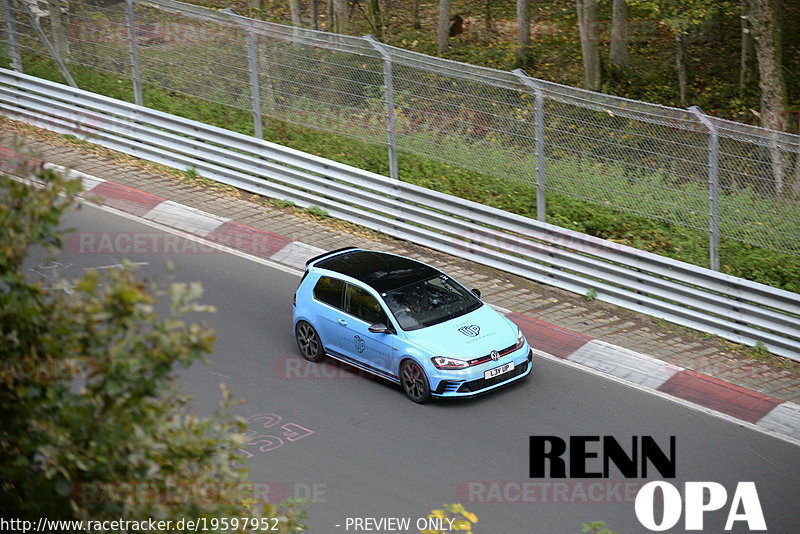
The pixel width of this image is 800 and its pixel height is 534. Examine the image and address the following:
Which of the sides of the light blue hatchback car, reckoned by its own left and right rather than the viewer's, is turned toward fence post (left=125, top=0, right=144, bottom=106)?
back

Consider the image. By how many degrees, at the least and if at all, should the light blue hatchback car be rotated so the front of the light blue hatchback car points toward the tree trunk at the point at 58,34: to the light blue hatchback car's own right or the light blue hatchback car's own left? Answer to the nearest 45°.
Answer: approximately 180°

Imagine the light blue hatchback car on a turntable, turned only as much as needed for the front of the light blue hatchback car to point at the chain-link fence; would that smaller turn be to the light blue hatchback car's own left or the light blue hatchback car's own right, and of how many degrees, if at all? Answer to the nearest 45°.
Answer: approximately 135° to the light blue hatchback car's own left

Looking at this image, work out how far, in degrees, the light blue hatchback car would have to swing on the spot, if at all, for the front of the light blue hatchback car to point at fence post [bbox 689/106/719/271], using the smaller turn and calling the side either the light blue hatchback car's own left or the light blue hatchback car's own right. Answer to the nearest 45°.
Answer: approximately 90° to the light blue hatchback car's own left

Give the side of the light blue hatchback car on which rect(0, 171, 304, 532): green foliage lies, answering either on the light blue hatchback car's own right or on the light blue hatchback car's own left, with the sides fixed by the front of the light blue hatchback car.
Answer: on the light blue hatchback car's own right

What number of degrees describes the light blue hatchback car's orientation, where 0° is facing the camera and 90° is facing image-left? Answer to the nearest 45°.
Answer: approximately 315°

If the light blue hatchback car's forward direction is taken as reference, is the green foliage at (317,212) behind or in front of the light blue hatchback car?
behind

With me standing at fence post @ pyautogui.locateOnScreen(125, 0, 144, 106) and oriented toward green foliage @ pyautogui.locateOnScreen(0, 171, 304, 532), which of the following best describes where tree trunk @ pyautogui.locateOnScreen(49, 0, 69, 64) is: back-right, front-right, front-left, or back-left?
back-right
